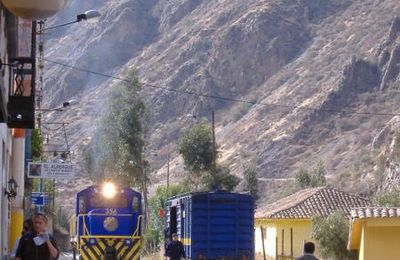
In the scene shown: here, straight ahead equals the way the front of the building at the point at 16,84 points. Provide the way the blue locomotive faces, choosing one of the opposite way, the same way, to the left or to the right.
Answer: to the right

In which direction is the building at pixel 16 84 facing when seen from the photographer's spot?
facing to the right of the viewer

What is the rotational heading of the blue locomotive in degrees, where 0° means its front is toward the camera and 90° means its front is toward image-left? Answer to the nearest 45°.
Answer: approximately 0°

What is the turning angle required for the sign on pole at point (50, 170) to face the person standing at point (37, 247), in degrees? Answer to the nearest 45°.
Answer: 0° — it already faces them

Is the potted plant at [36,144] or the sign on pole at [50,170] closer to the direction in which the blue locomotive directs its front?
the sign on pole

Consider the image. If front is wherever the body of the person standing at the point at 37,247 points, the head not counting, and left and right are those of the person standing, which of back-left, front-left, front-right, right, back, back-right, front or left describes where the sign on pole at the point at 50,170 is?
back

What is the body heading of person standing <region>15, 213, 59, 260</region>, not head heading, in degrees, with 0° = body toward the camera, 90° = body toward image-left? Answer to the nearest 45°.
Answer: approximately 0°

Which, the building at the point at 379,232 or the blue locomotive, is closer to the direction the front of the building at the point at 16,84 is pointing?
the building

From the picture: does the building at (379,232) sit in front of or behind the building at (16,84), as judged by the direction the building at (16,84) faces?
in front

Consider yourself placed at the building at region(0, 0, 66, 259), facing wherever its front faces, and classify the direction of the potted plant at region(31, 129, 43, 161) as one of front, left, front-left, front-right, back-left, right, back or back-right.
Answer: left

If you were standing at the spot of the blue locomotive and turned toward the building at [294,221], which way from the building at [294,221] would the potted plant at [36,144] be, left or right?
left
